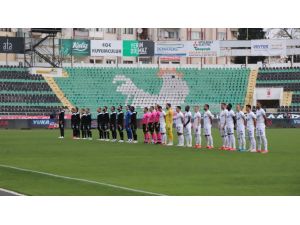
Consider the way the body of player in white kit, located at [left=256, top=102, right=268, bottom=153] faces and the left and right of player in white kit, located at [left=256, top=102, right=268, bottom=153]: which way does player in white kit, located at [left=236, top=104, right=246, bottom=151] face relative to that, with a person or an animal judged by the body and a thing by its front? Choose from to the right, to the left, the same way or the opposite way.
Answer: the same way

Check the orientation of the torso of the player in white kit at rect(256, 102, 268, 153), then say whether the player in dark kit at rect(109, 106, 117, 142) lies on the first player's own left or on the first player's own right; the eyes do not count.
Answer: on the first player's own right

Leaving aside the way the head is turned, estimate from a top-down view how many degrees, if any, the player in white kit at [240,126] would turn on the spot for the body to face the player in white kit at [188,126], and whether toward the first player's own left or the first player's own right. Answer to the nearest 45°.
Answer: approximately 90° to the first player's own right

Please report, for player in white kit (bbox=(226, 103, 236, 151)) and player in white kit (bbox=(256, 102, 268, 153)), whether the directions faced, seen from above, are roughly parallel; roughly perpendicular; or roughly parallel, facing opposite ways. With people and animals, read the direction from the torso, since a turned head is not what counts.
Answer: roughly parallel

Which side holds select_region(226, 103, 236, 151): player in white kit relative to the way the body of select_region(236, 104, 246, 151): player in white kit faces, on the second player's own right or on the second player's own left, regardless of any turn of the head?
on the second player's own right

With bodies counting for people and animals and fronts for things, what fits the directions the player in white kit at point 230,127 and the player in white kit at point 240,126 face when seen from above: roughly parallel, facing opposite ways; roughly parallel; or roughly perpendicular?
roughly parallel

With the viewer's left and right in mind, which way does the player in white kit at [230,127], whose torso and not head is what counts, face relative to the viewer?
facing the viewer and to the left of the viewer

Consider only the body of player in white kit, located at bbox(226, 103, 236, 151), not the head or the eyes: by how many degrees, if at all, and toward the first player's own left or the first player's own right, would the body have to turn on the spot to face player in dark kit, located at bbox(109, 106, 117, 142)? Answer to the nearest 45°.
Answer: approximately 90° to the first player's own right

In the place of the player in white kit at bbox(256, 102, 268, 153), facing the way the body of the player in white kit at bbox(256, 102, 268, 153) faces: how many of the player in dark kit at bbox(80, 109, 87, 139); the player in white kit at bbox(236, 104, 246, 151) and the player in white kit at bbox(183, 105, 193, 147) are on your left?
0

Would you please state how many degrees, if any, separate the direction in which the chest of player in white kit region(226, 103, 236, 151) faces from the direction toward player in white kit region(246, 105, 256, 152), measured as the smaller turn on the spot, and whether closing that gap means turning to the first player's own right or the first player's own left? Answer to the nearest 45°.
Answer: approximately 90° to the first player's own left

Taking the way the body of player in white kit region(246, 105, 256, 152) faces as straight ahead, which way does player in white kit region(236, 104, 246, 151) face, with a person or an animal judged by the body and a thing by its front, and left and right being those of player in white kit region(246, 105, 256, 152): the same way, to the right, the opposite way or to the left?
the same way

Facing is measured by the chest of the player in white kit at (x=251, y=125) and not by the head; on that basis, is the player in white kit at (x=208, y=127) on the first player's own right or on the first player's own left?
on the first player's own right

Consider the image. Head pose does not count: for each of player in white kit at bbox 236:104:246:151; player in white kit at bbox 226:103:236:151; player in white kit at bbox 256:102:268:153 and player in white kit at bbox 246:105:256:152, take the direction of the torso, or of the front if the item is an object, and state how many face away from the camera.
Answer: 0

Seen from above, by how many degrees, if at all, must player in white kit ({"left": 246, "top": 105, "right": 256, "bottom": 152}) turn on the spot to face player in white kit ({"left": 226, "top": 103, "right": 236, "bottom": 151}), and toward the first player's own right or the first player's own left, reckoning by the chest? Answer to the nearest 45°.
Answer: approximately 90° to the first player's own right

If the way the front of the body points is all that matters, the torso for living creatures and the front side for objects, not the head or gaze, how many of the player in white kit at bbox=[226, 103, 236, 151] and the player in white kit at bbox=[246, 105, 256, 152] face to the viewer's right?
0
